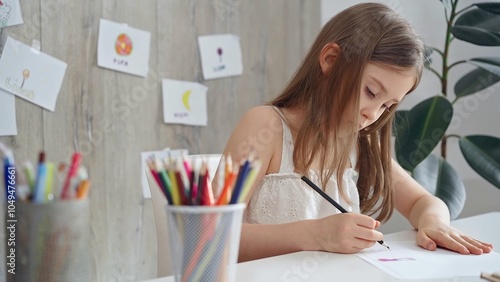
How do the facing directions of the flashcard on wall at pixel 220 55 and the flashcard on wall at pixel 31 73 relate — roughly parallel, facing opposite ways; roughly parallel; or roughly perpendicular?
roughly parallel

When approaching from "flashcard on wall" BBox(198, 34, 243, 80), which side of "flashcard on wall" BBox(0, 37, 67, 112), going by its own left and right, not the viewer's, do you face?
left

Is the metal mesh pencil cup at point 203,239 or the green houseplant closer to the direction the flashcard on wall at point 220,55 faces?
the metal mesh pencil cup

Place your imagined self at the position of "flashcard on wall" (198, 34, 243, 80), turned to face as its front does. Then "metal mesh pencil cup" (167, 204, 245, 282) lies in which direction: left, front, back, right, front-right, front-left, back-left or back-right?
front

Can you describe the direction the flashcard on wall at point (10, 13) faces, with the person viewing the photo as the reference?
facing the viewer

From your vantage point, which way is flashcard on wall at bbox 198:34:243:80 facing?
toward the camera

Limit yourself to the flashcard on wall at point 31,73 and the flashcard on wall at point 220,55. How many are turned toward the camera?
2

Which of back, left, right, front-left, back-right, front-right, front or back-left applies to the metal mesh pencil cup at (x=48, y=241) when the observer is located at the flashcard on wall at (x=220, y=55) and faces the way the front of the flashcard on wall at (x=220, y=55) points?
front

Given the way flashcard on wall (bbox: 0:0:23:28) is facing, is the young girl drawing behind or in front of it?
in front

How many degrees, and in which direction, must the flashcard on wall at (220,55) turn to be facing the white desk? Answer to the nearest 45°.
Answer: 0° — it already faces it

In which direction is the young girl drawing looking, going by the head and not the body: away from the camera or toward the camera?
toward the camera

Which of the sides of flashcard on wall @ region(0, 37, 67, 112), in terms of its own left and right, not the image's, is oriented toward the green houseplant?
left
